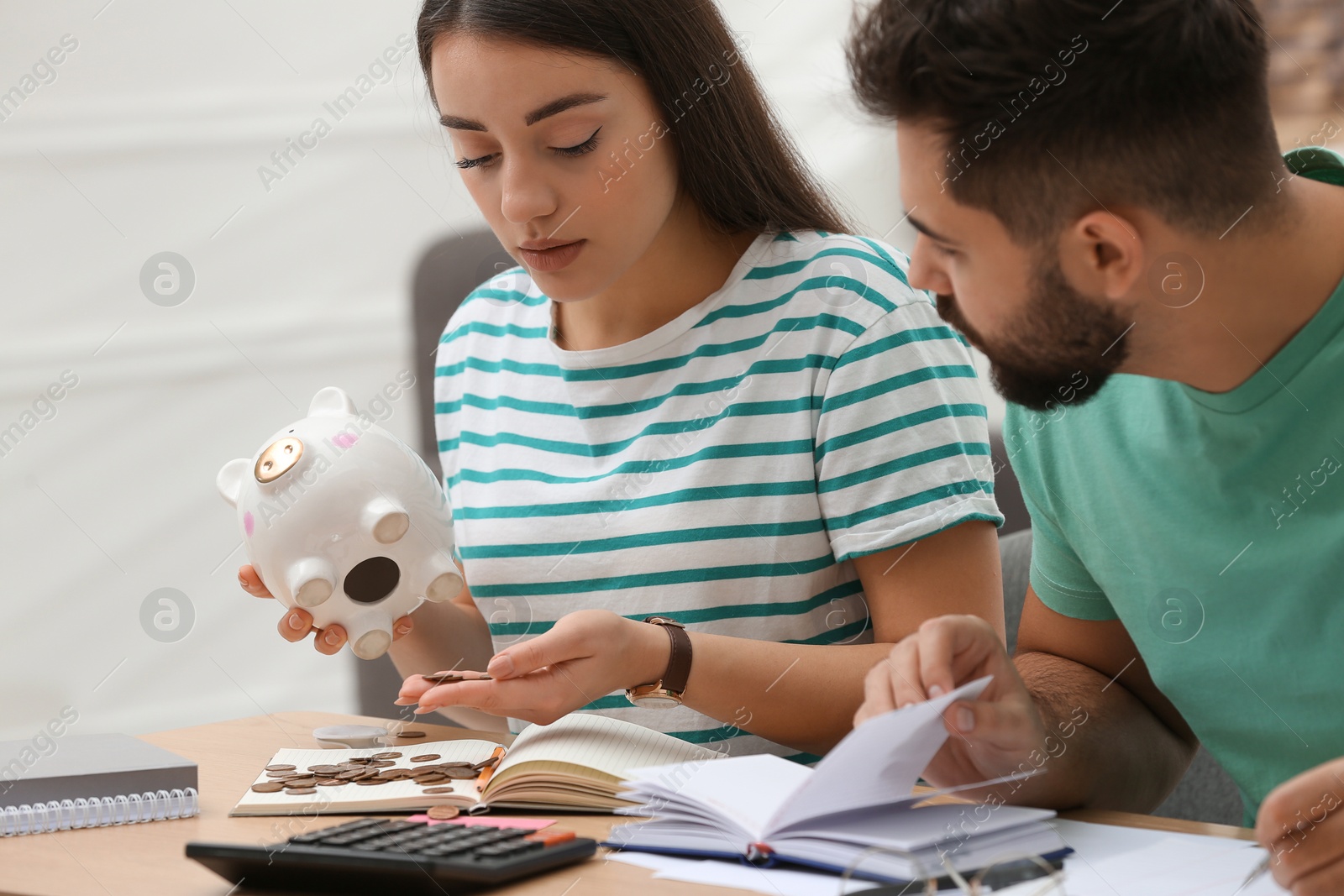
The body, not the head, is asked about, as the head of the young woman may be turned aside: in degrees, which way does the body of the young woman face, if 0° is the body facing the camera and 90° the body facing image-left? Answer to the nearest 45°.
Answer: approximately 45°
